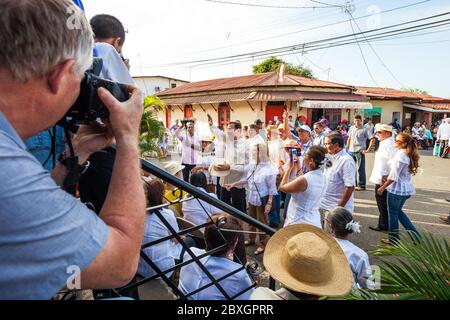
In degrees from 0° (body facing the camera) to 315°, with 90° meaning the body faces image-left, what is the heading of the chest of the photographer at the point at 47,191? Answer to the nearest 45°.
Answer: approximately 225°

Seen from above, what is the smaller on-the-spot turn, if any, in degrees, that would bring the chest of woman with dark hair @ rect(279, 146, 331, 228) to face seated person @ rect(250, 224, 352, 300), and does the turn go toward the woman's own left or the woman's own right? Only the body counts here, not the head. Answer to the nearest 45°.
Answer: approximately 135° to the woman's own left

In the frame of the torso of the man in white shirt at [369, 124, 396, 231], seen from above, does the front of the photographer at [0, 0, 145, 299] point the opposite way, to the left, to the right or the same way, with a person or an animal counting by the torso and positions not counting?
to the right

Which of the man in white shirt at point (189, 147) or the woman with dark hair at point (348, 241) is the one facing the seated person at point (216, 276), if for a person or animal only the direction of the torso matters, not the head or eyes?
the man in white shirt

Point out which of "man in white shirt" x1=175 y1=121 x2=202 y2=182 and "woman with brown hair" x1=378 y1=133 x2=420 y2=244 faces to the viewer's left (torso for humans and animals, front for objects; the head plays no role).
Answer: the woman with brown hair

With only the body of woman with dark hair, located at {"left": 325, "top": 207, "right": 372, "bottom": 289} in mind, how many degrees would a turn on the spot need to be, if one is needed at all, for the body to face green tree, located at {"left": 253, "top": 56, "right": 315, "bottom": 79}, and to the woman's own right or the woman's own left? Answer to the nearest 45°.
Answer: approximately 45° to the woman's own right

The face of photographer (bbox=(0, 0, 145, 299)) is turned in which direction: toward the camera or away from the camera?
away from the camera

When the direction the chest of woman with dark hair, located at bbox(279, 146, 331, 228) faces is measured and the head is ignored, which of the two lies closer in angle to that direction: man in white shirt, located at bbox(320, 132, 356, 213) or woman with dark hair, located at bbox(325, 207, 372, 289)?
the man in white shirt

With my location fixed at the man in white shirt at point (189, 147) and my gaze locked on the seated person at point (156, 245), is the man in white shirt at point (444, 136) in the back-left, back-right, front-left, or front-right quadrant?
back-left

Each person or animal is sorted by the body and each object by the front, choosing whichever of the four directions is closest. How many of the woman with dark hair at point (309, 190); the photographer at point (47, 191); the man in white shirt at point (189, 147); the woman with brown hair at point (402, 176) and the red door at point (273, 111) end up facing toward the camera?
2

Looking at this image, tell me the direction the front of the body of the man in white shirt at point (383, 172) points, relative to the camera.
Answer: to the viewer's left

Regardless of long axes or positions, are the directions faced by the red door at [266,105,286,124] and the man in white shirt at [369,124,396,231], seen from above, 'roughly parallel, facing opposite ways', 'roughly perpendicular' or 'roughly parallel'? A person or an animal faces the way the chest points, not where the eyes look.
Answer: roughly perpendicular

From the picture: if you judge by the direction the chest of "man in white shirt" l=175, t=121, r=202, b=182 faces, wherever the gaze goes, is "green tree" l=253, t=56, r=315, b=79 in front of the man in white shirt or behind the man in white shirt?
behind

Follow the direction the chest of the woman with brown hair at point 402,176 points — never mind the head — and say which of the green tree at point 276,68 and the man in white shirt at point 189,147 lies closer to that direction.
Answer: the man in white shirt

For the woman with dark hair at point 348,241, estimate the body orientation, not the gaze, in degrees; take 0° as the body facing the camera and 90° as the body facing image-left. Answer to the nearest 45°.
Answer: approximately 135°

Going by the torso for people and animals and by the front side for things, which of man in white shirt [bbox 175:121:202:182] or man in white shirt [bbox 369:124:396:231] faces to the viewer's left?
man in white shirt [bbox 369:124:396:231]

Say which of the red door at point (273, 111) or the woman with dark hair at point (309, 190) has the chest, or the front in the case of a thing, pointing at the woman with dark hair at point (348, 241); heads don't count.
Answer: the red door
